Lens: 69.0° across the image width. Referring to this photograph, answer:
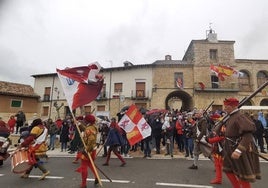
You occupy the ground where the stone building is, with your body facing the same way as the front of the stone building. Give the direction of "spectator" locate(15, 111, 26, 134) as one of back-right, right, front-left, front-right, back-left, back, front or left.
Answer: front-right

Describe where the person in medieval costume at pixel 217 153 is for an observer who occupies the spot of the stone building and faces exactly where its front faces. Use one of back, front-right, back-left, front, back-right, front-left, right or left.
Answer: front

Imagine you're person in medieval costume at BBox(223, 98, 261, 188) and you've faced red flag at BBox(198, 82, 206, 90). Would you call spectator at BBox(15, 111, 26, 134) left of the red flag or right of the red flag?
left

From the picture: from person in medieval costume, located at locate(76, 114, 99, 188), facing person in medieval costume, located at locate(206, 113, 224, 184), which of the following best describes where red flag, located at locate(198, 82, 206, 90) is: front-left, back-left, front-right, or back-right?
front-left

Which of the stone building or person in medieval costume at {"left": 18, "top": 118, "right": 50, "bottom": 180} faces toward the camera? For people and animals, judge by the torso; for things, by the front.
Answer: the stone building

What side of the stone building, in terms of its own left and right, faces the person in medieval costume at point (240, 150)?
front

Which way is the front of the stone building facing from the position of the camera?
facing the viewer
